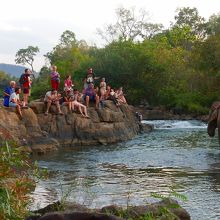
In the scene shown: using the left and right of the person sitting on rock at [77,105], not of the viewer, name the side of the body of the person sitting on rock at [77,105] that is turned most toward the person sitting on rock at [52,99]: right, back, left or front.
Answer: right

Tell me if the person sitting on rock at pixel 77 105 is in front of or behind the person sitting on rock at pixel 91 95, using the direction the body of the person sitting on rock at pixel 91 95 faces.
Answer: in front

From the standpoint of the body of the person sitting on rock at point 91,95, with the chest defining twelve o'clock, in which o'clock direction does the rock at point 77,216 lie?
The rock is roughly at 12 o'clock from the person sitting on rock.

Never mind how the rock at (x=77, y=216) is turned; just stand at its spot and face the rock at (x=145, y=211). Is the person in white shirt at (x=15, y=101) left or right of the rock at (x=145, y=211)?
left

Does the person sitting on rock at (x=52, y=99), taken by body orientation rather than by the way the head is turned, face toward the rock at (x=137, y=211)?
yes

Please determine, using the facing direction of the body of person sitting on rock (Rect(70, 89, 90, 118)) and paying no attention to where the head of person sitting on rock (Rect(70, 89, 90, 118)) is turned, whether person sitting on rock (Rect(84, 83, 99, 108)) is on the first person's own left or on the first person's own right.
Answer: on the first person's own left

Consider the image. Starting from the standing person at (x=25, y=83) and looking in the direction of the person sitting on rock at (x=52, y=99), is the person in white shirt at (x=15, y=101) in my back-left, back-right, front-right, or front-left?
back-right

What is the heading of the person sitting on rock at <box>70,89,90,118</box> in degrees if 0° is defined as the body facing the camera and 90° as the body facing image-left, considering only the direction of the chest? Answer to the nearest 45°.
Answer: approximately 315°

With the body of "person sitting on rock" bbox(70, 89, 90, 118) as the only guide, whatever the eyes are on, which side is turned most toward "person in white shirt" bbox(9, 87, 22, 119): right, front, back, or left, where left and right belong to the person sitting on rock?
right

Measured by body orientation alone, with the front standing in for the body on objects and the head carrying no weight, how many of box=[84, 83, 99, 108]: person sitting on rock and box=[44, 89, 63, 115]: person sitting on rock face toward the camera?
2

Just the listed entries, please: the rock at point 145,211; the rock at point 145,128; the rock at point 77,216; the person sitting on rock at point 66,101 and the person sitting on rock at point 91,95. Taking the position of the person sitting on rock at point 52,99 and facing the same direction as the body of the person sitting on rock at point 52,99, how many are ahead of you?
2

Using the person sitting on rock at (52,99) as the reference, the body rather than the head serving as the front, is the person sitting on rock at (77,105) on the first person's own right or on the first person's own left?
on the first person's own left
